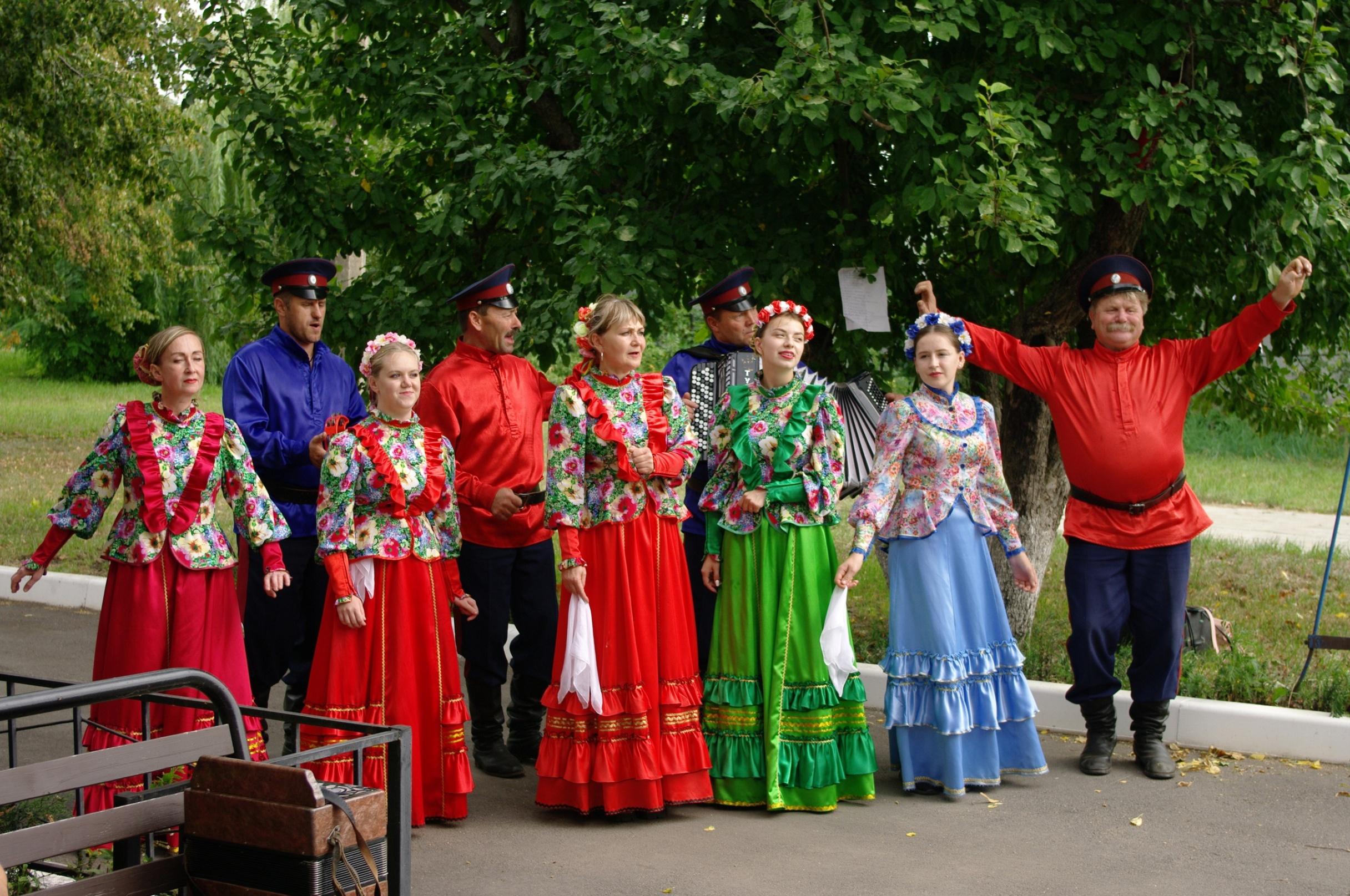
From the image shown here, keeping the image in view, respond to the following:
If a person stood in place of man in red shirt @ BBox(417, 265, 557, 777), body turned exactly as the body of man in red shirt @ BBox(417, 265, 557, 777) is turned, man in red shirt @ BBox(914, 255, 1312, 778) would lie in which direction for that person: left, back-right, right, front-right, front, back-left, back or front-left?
front-left

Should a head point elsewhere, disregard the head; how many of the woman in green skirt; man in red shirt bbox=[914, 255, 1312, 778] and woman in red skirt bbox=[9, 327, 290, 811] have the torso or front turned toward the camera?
3

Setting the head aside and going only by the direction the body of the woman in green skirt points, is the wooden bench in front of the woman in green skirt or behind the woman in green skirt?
in front

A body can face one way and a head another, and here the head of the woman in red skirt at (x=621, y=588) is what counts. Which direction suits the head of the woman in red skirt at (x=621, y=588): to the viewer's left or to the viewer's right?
to the viewer's right

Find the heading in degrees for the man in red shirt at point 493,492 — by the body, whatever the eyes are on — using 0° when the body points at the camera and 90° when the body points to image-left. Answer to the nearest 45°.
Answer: approximately 315°

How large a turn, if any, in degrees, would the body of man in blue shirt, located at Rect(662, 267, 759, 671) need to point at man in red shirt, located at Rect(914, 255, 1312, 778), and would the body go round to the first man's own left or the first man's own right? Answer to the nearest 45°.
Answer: approximately 45° to the first man's own left

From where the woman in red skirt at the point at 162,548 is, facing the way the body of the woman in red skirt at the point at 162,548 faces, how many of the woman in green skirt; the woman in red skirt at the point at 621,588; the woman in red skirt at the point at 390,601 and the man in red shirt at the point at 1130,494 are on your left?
4

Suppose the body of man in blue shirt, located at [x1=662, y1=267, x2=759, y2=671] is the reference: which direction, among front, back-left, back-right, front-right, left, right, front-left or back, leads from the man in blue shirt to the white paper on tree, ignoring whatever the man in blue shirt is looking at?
left

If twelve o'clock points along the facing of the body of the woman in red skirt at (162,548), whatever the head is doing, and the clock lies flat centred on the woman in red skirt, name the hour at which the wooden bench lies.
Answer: The wooden bench is roughly at 12 o'clock from the woman in red skirt.

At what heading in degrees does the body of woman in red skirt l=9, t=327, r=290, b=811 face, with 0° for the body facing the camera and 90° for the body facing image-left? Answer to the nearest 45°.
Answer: approximately 0°
